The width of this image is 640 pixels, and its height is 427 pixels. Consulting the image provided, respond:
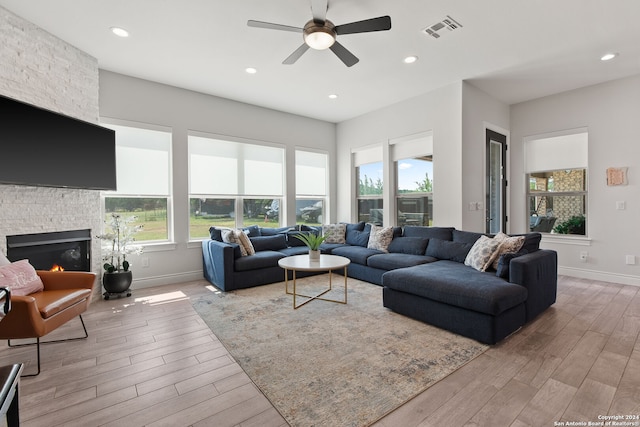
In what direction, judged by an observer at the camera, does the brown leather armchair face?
facing the viewer and to the right of the viewer

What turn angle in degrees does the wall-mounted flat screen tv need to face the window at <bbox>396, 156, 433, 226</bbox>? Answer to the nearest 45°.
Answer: approximately 45° to its left

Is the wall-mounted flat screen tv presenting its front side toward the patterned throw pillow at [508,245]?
yes

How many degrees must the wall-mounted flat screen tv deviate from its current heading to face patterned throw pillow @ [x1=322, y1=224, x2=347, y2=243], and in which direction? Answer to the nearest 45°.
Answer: approximately 45° to its left

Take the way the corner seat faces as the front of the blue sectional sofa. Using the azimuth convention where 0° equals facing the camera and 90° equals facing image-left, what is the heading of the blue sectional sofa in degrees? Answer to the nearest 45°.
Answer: approximately 45°

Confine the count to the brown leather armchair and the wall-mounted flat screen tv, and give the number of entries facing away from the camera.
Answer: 0

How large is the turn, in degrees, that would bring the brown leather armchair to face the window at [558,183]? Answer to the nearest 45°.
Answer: approximately 45° to its left

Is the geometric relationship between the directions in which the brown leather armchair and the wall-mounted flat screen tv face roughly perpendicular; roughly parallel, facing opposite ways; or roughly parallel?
roughly parallel

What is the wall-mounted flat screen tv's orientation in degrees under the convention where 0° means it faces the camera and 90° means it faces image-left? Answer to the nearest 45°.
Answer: approximately 315°

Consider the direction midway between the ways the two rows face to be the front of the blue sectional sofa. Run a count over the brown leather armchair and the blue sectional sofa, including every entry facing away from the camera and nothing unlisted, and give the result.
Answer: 0
